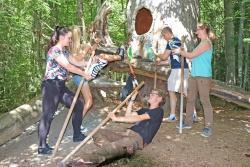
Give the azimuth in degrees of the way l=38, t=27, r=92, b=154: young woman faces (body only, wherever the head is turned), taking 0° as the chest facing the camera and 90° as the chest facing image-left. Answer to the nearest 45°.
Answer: approximately 270°

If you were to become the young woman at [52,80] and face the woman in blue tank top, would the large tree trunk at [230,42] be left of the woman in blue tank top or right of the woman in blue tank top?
left

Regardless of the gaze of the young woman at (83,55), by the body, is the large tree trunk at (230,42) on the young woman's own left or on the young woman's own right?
on the young woman's own left

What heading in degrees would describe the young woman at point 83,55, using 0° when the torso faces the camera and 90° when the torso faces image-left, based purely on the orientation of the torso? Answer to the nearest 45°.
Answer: approximately 270°

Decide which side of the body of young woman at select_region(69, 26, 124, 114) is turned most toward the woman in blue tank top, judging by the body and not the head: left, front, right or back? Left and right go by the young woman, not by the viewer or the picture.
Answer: front

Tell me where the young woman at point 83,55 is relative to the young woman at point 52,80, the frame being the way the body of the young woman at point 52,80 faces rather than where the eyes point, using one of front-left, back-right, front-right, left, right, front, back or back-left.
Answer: front-left

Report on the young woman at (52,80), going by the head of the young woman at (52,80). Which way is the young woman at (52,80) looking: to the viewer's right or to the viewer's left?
to the viewer's right

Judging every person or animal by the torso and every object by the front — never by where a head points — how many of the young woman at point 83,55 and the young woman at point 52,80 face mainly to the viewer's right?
2

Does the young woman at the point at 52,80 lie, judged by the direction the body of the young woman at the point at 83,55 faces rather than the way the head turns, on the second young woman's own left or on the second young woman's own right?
on the second young woman's own right

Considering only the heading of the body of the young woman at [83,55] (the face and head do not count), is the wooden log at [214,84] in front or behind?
in front

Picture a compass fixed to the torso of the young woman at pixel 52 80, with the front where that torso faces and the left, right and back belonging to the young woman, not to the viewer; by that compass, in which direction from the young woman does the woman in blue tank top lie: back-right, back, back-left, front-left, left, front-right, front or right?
front
